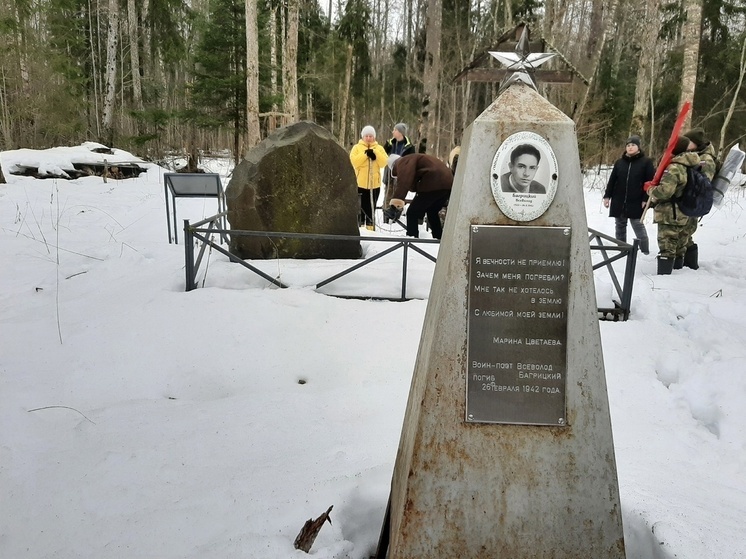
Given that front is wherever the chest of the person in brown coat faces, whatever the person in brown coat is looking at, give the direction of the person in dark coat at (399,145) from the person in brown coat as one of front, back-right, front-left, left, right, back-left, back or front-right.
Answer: right

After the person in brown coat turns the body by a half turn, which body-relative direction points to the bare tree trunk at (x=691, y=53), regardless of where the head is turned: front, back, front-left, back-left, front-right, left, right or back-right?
front-left

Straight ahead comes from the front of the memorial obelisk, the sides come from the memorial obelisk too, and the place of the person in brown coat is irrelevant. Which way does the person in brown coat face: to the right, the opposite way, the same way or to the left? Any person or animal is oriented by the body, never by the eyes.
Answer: to the right

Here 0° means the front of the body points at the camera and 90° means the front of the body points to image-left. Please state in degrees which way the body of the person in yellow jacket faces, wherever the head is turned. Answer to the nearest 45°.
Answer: approximately 0°

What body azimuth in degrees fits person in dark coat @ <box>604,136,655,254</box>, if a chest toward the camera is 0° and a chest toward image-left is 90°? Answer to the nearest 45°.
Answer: approximately 0°

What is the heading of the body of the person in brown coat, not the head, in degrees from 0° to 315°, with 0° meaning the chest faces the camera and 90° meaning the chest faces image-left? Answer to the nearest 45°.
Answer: approximately 90°
